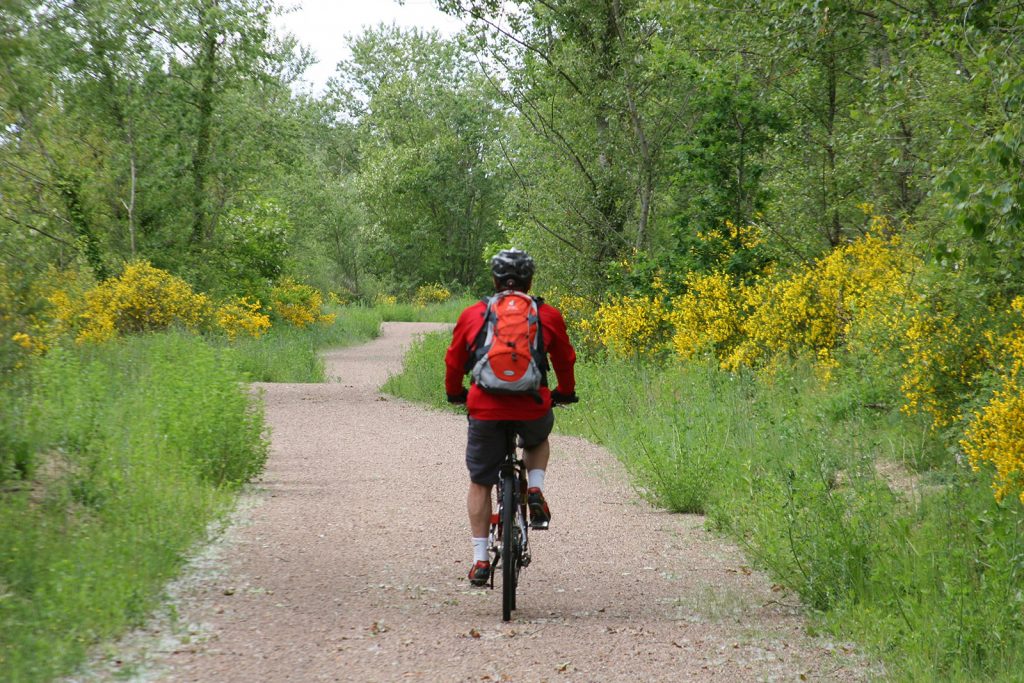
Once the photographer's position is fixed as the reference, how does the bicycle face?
facing away from the viewer

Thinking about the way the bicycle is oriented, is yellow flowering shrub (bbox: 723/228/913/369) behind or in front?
in front

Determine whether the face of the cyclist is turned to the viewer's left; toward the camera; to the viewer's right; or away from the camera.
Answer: away from the camera

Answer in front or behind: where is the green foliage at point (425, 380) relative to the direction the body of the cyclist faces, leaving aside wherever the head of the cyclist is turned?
in front

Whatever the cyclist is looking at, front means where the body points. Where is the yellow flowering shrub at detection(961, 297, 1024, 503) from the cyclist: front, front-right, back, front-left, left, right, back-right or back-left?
right

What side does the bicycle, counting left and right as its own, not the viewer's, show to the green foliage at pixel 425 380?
front

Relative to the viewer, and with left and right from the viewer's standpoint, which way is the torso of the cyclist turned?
facing away from the viewer

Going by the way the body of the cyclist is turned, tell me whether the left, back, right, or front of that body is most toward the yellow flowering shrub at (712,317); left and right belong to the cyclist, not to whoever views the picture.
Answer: front

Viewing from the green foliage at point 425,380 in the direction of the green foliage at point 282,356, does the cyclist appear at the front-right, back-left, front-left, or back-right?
back-left

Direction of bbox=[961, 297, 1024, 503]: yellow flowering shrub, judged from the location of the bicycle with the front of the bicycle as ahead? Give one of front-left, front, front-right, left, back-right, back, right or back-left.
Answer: right
